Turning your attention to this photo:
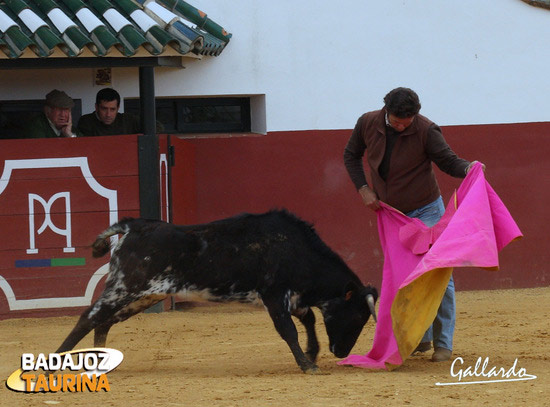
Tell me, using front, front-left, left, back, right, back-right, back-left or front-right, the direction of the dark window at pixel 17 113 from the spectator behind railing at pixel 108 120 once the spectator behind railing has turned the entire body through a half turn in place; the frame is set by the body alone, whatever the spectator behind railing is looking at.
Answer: front-left

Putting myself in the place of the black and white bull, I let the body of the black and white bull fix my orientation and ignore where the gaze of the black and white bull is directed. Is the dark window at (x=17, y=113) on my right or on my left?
on my left

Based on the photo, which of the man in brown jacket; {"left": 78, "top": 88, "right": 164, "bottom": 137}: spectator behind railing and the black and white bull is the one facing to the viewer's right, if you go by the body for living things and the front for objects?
the black and white bull

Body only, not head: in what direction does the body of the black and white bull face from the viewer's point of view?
to the viewer's right

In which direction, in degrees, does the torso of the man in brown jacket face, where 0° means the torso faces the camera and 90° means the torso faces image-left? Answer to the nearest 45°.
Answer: approximately 45°

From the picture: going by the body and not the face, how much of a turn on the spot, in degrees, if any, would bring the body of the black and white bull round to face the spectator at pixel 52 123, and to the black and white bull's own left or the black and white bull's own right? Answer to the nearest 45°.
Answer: approximately 135° to the black and white bull's own left

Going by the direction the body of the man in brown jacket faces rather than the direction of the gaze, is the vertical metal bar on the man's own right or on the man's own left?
on the man's own right

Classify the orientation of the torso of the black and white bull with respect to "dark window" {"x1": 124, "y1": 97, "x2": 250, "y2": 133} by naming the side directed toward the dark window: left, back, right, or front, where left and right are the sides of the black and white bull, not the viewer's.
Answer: left
